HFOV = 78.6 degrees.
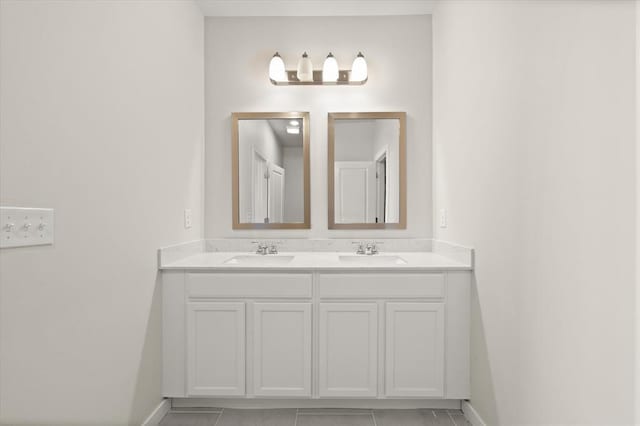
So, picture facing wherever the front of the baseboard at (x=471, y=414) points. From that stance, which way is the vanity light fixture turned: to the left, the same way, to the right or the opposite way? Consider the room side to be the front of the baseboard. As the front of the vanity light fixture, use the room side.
to the left

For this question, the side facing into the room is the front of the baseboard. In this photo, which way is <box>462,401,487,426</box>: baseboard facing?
to the viewer's left

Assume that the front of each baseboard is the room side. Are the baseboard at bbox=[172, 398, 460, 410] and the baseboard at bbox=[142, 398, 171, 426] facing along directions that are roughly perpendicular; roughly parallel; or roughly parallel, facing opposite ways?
roughly perpendicular

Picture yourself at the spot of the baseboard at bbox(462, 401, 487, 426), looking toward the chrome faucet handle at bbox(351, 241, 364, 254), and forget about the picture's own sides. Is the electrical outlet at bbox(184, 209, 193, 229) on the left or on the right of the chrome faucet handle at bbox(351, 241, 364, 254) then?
left

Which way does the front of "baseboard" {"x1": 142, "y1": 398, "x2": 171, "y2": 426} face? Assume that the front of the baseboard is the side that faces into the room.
to the viewer's right

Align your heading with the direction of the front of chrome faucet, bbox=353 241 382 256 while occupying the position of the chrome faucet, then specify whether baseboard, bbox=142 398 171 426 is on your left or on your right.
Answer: on your right

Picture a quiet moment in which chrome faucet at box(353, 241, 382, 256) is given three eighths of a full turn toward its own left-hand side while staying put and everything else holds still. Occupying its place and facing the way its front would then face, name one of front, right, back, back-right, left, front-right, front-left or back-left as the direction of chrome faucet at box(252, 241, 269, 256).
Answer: back-left
